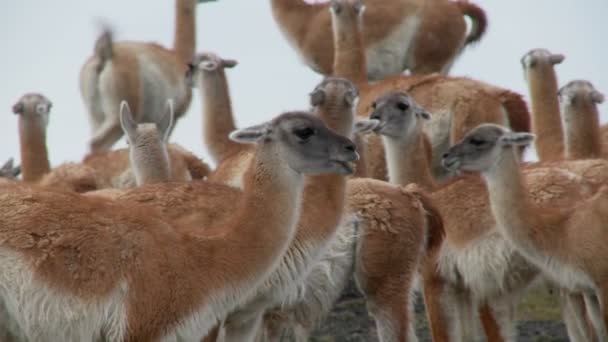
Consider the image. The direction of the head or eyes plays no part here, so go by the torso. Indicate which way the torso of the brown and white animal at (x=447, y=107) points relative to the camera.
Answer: to the viewer's left

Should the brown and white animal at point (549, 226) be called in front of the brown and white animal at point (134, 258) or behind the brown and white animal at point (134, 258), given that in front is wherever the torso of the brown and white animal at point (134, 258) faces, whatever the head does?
in front

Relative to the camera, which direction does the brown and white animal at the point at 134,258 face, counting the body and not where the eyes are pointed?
to the viewer's right

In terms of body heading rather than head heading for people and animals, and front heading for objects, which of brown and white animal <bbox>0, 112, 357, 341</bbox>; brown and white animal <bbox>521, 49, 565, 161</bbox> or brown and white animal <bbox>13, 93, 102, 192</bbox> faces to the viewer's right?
brown and white animal <bbox>0, 112, 357, 341</bbox>

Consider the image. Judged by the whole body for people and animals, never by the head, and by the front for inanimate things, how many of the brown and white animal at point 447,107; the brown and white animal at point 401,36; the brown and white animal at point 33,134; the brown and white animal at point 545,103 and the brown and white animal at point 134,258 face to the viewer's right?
1

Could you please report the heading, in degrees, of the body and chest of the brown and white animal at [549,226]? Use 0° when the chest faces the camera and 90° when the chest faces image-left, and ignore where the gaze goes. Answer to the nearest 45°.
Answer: approximately 90°

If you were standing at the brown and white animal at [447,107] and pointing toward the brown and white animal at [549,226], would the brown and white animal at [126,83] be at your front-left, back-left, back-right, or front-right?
back-right

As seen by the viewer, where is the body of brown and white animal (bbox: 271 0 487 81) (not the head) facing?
to the viewer's left

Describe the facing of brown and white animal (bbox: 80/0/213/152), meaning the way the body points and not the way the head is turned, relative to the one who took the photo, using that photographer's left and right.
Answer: facing away from the viewer and to the right of the viewer

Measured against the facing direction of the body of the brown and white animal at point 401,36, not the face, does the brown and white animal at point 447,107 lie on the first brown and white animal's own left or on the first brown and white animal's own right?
on the first brown and white animal's own left

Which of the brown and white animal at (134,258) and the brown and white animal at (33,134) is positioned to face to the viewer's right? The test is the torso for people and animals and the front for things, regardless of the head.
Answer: the brown and white animal at (134,258)
